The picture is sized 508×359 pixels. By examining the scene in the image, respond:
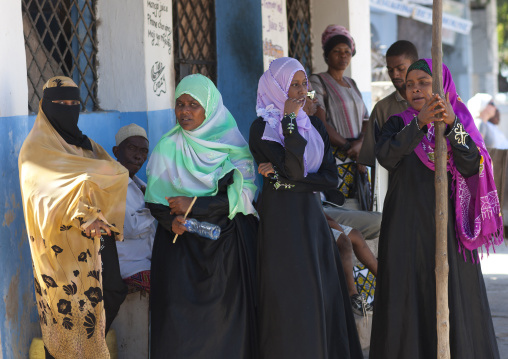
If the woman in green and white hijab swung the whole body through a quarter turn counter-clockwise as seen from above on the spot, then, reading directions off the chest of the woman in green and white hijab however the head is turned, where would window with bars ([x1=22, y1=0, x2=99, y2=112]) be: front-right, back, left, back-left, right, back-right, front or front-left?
back

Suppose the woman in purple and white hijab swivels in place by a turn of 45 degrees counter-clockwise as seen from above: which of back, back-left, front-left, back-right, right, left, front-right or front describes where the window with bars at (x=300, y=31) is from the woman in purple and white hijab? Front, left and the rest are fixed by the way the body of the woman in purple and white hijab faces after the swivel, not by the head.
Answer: left

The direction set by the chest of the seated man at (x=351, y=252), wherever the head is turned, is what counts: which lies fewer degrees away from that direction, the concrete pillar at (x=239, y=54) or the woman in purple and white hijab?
the woman in purple and white hijab

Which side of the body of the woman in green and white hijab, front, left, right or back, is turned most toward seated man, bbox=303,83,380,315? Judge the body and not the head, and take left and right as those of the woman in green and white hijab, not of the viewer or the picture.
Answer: back

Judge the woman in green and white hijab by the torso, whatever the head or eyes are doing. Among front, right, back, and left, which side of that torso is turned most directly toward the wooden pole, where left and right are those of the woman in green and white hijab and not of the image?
left

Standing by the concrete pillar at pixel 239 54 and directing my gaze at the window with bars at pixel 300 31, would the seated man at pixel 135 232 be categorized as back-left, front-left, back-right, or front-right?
back-right

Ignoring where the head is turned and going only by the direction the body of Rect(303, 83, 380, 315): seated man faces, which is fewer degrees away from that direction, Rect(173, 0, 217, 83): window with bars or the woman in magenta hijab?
the woman in magenta hijab
